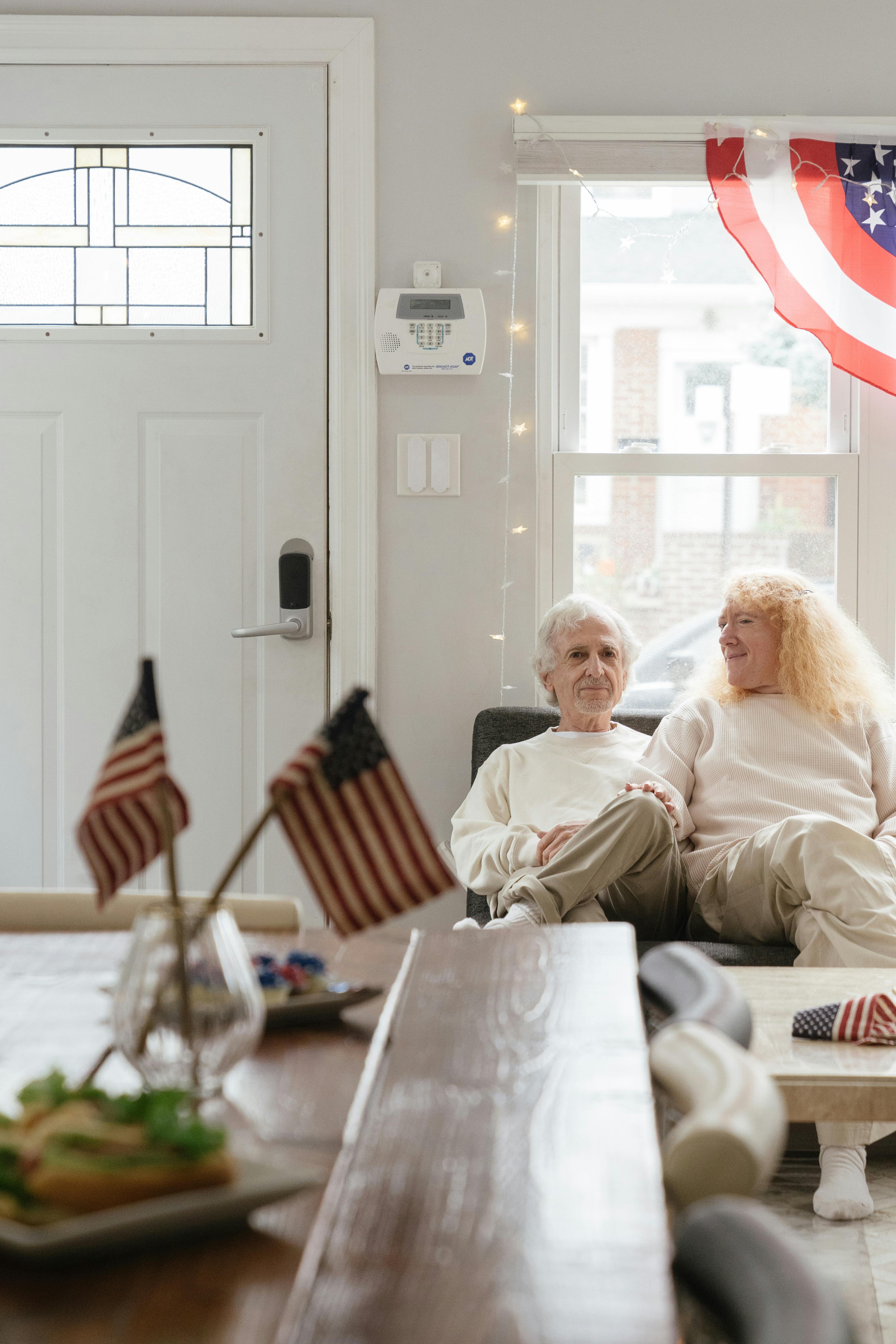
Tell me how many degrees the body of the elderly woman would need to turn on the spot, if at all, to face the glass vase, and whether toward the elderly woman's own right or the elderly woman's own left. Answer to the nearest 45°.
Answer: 0° — they already face it

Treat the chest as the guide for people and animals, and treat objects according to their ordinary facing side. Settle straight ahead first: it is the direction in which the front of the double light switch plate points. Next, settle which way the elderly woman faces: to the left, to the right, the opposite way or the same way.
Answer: the same way

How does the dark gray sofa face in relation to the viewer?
toward the camera

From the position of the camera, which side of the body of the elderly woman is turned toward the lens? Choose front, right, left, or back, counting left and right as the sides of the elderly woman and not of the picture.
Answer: front

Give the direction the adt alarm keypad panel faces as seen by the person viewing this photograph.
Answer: facing the viewer

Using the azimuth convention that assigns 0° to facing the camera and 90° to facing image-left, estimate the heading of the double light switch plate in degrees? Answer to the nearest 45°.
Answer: approximately 0°

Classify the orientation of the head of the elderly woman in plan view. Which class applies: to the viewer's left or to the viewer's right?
to the viewer's left

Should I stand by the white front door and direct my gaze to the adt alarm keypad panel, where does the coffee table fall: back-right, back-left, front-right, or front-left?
front-right

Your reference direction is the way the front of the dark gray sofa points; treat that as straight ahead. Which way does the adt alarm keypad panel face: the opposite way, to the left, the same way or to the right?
the same way

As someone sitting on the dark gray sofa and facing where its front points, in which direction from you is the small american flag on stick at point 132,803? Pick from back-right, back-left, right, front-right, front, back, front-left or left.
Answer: front

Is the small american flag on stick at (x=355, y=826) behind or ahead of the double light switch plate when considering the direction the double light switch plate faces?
ahead
